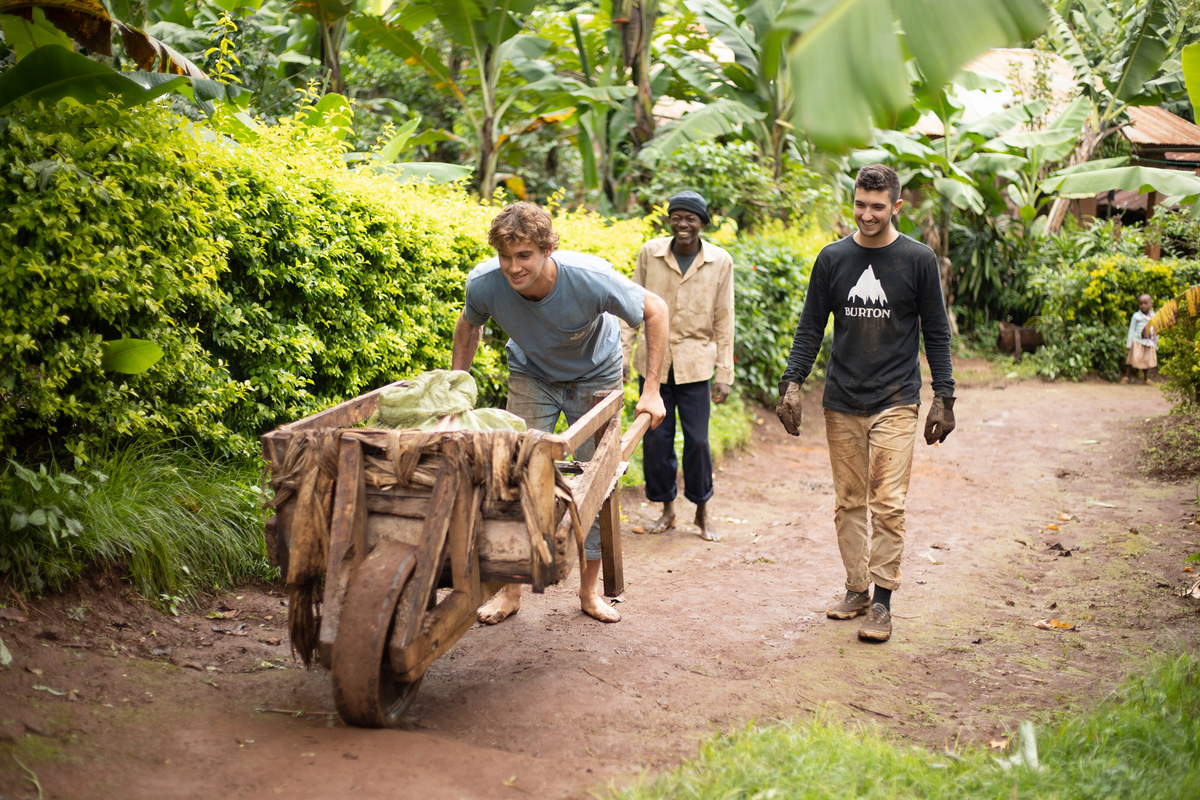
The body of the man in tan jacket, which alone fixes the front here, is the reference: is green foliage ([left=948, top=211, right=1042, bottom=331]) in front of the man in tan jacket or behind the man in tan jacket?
behind

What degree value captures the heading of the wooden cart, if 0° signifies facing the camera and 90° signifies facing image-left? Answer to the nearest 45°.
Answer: approximately 45°

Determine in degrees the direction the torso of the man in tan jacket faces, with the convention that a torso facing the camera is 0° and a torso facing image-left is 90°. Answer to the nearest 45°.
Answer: approximately 0°

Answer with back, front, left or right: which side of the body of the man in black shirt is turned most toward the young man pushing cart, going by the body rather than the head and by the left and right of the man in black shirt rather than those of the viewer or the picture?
right

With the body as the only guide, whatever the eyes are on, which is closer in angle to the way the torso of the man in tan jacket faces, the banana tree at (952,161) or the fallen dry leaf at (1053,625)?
the fallen dry leaf

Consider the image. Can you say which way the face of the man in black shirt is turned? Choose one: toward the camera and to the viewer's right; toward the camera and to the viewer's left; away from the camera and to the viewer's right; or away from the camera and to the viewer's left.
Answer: toward the camera and to the viewer's left

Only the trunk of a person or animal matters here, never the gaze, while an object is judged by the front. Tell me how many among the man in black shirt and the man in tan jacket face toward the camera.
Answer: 2

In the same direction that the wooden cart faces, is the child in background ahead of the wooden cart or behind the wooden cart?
behind
